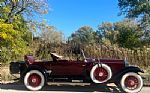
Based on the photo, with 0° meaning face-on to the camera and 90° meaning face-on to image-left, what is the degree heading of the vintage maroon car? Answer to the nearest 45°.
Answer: approximately 270°
